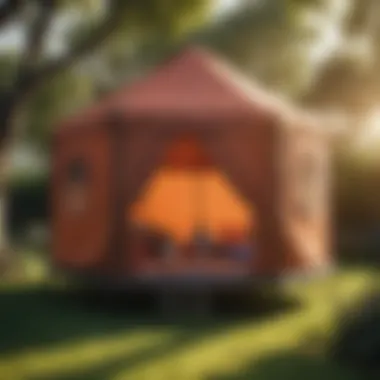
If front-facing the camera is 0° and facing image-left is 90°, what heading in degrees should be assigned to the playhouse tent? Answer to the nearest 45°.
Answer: approximately 0°
